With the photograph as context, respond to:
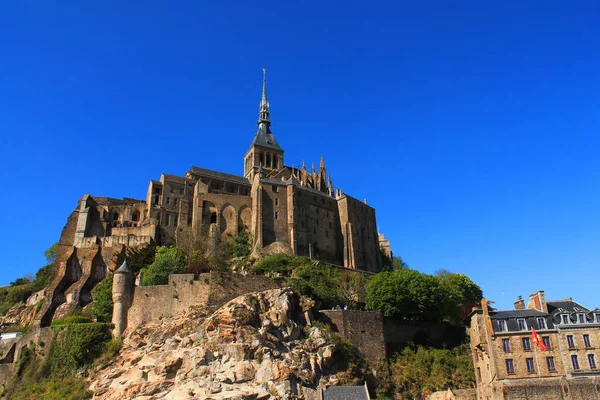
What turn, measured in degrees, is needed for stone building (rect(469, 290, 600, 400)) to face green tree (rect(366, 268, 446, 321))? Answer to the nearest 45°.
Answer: approximately 135° to its right

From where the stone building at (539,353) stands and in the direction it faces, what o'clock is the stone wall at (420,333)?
The stone wall is roughly at 4 o'clock from the stone building.

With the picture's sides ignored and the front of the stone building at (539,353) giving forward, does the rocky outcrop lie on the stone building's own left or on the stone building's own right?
on the stone building's own right

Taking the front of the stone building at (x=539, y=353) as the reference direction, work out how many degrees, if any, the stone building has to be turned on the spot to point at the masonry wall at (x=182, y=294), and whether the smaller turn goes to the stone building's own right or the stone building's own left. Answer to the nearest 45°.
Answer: approximately 90° to the stone building's own right

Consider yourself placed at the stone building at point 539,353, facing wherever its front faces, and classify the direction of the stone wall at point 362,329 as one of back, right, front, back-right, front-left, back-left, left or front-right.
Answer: right

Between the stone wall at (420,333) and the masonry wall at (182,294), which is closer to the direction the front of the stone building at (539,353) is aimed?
the masonry wall

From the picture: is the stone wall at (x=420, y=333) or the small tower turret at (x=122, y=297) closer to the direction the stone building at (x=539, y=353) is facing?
the small tower turret

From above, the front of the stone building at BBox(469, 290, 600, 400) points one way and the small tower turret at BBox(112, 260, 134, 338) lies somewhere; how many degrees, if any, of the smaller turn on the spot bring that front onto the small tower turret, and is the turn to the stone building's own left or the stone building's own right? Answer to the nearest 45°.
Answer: approximately 90° to the stone building's own right

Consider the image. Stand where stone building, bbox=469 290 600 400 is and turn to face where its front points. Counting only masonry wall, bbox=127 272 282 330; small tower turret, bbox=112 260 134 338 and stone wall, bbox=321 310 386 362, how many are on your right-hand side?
3
